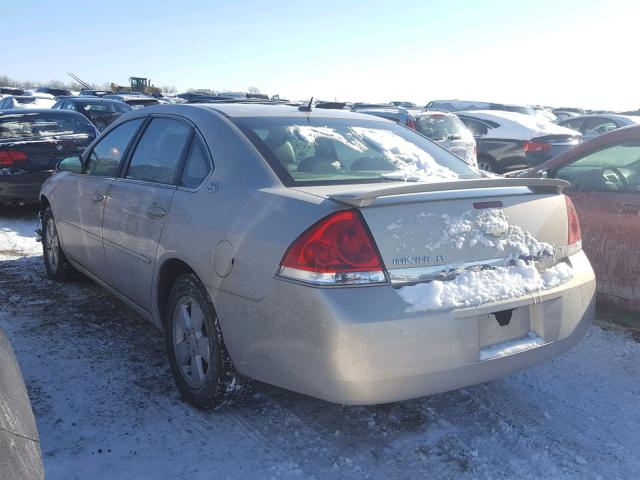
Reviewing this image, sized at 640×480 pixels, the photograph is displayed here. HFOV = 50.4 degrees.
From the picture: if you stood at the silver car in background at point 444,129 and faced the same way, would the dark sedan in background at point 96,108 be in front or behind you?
in front

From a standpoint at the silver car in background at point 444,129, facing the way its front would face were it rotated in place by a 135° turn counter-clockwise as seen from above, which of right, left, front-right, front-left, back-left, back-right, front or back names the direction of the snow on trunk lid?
front

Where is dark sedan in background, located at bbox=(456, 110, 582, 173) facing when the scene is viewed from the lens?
facing away from the viewer and to the left of the viewer

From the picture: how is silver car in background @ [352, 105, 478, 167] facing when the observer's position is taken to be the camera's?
facing away from the viewer and to the left of the viewer

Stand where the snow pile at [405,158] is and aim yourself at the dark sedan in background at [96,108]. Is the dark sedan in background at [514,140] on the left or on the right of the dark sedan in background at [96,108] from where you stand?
right

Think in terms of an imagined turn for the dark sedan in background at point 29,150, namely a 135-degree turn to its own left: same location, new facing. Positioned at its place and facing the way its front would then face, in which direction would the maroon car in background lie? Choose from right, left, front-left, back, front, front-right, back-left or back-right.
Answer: left

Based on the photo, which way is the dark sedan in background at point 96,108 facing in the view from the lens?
facing away from the viewer and to the left of the viewer

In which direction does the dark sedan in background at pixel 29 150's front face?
away from the camera
